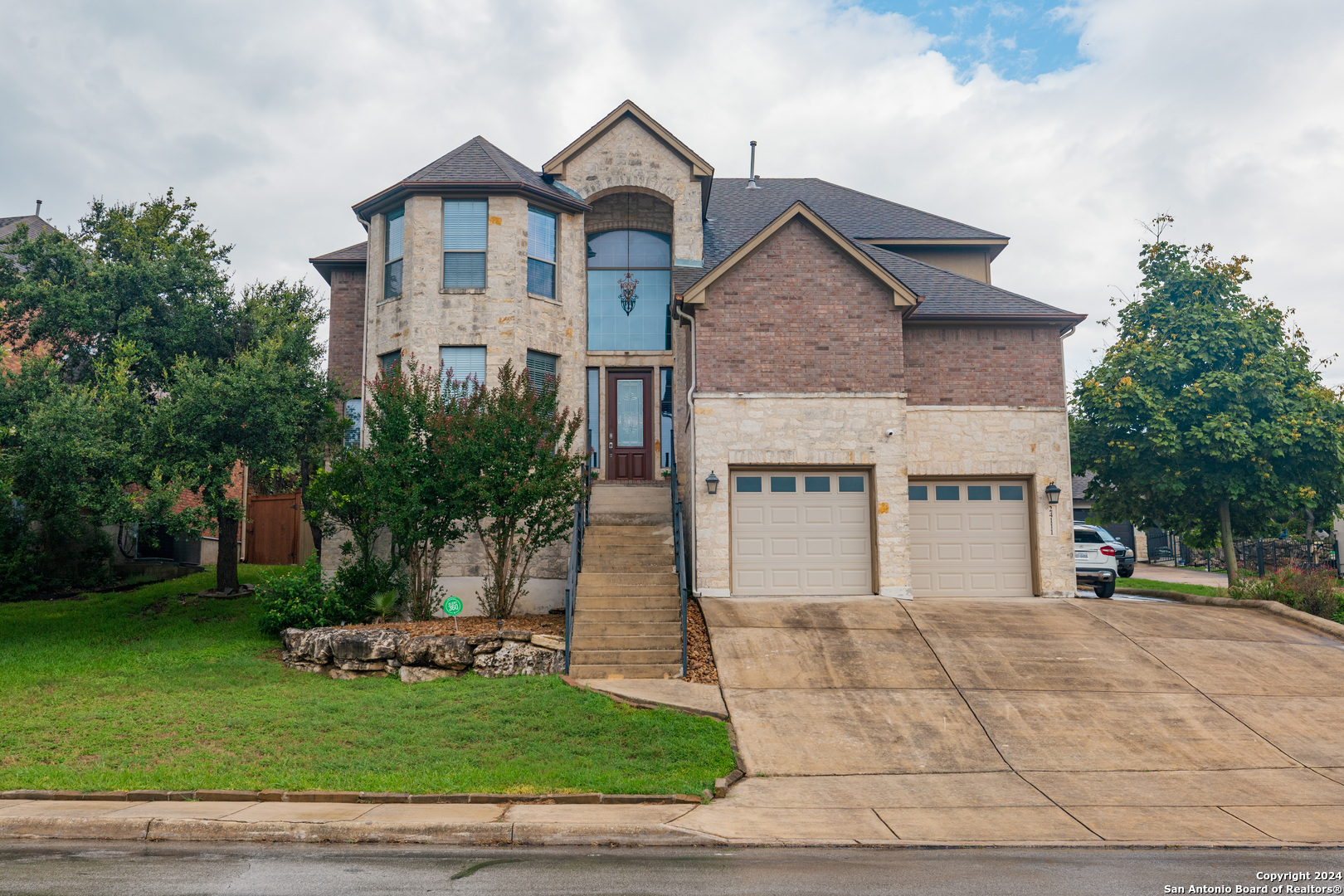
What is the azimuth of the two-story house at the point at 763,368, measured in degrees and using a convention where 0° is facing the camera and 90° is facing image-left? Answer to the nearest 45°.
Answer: approximately 0°

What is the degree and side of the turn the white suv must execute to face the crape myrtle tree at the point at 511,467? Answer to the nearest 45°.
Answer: approximately 135° to its left

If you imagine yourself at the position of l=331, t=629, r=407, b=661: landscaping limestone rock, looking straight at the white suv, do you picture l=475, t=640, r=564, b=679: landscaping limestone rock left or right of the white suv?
right

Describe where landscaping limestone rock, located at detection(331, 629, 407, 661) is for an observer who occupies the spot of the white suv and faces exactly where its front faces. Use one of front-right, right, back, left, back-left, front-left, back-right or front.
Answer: back-left

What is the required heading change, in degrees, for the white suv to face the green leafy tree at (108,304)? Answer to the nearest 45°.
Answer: approximately 135° to its left

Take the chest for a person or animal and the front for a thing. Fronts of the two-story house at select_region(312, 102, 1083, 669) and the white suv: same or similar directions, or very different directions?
very different directions

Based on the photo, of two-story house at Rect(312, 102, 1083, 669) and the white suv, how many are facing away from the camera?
1

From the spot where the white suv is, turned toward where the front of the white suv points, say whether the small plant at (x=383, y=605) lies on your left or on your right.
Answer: on your left

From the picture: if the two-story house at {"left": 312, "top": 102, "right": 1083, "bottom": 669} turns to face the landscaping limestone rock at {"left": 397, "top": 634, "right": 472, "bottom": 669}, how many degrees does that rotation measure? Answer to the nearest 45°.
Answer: approximately 45° to its right

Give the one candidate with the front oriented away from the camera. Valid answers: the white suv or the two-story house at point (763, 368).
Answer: the white suv

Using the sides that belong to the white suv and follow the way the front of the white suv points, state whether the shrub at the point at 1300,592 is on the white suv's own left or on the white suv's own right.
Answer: on the white suv's own right

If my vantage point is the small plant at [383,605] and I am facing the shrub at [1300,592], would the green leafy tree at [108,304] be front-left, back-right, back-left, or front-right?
back-left

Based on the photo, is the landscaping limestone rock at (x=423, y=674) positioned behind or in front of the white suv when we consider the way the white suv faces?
behind

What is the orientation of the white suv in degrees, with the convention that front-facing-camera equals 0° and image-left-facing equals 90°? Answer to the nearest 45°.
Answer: approximately 180°

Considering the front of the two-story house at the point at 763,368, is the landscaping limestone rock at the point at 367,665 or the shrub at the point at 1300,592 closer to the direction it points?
the landscaping limestone rock
